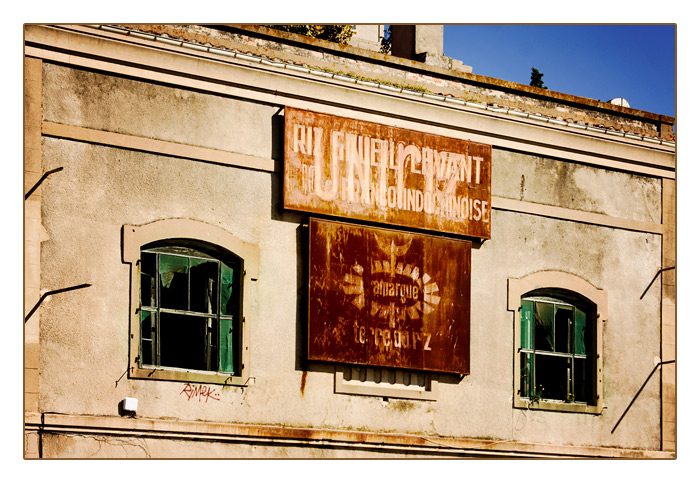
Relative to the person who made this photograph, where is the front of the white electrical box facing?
facing the viewer
